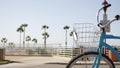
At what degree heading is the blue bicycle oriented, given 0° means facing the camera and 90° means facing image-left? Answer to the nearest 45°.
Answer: approximately 90°
